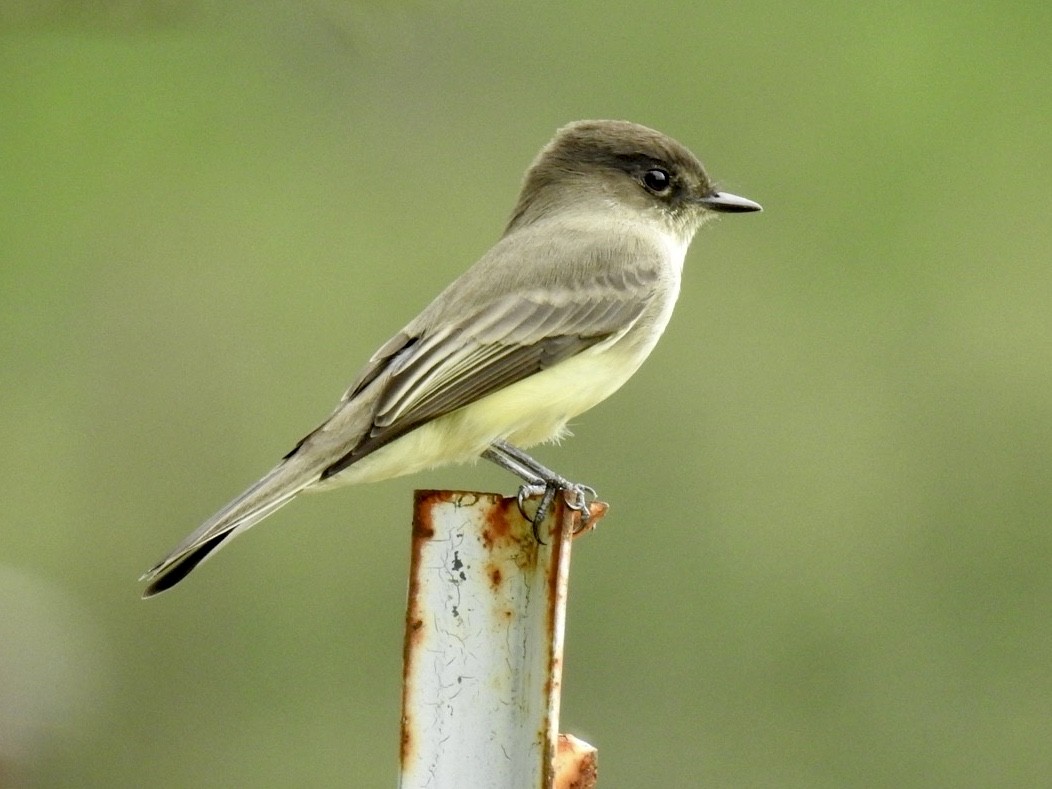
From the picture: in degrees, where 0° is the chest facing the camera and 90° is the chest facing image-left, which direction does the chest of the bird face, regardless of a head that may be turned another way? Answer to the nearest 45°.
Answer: approximately 270°
